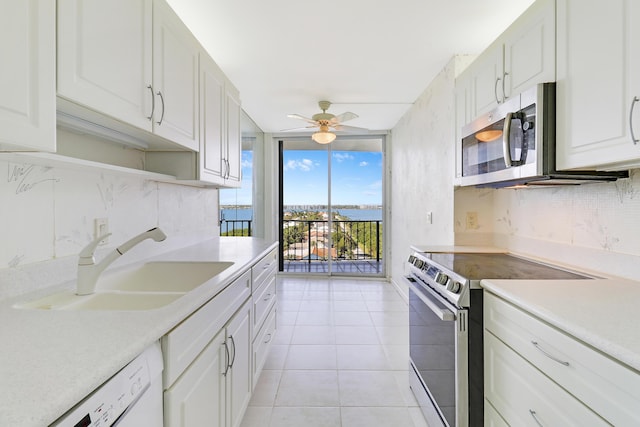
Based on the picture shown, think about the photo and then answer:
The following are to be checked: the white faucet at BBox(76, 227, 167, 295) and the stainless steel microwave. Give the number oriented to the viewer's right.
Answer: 1

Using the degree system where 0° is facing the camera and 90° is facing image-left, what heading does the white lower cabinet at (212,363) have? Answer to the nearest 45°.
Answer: approximately 315°

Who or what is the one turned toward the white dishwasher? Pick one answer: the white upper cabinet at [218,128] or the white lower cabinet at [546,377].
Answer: the white lower cabinet

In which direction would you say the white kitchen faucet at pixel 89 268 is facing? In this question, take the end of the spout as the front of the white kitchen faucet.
to the viewer's right

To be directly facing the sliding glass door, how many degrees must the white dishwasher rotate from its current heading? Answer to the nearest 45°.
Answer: approximately 90° to its left

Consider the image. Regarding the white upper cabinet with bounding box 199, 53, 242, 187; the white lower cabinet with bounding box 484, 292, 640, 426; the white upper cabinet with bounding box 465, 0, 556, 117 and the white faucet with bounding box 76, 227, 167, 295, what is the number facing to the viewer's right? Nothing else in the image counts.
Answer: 2

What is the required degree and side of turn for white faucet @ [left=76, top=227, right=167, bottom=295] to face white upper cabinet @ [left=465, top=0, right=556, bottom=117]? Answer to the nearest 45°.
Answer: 0° — it already faces it

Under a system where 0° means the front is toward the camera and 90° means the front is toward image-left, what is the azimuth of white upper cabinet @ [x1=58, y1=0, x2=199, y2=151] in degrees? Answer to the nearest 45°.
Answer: approximately 315°

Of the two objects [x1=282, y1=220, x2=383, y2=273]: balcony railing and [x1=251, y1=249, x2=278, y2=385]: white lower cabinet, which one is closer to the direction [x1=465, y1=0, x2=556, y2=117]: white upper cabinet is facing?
the white lower cabinet

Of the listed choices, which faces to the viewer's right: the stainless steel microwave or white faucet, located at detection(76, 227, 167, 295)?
the white faucet

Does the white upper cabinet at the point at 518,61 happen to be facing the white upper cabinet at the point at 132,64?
yes

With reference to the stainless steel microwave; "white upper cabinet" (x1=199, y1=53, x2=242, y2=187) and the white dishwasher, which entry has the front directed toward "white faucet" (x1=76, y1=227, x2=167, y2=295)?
the stainless steel microwave
